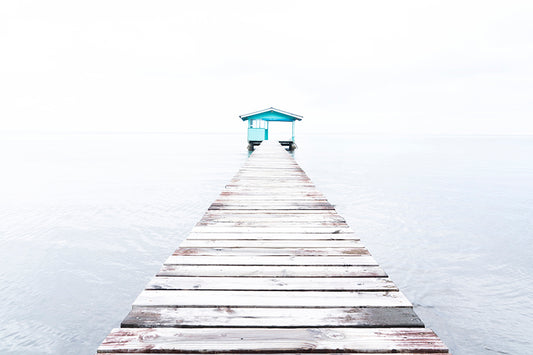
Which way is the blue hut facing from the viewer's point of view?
toward the camera
